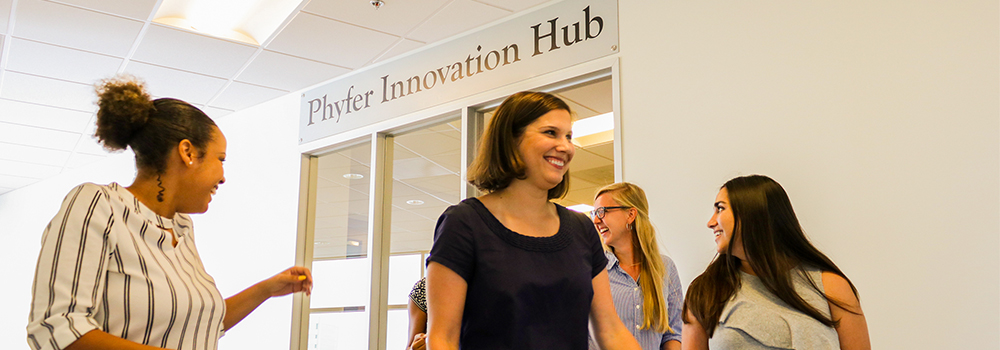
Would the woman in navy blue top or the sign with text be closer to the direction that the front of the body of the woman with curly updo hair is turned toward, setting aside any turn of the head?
the woman in navy blue top

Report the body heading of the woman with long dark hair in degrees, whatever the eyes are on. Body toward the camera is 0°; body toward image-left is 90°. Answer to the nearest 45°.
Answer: approximately 45°

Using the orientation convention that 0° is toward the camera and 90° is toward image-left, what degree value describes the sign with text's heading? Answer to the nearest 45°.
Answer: approximately 45°

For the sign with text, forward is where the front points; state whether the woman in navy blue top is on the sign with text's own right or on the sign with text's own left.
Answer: on the sign with text's own left

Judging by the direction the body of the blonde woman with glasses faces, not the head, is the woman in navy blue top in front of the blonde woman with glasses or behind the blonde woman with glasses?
in front

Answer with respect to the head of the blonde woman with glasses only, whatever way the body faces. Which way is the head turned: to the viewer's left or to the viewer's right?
to the viewer's left

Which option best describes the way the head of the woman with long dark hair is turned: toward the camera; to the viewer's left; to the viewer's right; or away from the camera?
to the viewer's left

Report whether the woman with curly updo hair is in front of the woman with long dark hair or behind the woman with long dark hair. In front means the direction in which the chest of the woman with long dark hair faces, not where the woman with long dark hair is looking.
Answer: in front

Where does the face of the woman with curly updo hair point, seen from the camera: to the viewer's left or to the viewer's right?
to the viewer's right
